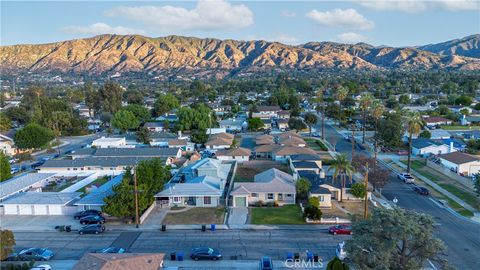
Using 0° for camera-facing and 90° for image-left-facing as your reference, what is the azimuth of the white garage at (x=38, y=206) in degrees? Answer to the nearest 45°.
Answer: approximately 0°

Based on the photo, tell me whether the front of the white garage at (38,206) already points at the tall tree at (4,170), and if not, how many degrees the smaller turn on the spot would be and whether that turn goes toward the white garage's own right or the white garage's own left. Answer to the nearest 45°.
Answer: approximately 180°

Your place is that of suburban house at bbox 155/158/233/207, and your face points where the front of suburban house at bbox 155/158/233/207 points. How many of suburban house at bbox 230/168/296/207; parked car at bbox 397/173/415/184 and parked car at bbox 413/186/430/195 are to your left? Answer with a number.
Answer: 3

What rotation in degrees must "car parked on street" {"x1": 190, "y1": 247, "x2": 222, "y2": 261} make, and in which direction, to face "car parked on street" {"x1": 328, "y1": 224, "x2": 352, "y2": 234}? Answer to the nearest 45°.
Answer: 0° — it already faces it

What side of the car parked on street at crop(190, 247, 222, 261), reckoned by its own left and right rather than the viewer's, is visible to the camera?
right

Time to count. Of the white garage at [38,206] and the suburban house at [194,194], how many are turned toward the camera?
2

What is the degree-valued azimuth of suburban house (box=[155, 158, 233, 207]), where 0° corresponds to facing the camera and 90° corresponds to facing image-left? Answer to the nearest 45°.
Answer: approximately 0°

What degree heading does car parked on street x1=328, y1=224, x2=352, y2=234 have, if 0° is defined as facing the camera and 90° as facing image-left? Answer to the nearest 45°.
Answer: approximately 90°

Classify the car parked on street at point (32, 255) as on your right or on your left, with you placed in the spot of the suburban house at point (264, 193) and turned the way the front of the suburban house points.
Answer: on your right

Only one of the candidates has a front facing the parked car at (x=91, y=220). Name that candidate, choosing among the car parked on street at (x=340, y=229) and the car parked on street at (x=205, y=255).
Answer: the car parked on street at (x=340, y=229)

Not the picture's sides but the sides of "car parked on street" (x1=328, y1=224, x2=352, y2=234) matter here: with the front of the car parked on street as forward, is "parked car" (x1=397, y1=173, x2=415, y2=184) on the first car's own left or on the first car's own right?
on the first car's own right

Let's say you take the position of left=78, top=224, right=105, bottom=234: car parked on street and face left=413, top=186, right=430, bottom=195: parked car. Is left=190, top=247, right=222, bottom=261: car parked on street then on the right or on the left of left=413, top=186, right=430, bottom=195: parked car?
right

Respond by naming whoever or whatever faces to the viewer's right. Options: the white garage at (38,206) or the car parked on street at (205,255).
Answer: the car parked on street

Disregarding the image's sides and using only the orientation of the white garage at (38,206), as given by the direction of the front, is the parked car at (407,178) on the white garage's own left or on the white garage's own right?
on the white garage's own left

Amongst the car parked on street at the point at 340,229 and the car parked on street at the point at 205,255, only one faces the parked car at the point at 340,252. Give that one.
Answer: the car parked on street at the point at 205,255

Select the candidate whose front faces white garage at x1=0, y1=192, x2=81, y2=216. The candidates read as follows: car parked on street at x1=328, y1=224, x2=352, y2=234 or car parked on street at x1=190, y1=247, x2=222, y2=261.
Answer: car parked on street at x1=328, y1=224, x2=352, y2=234

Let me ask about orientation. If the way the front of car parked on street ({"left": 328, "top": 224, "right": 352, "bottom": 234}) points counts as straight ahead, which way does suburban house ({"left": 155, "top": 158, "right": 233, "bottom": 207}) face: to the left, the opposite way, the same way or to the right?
to the left
